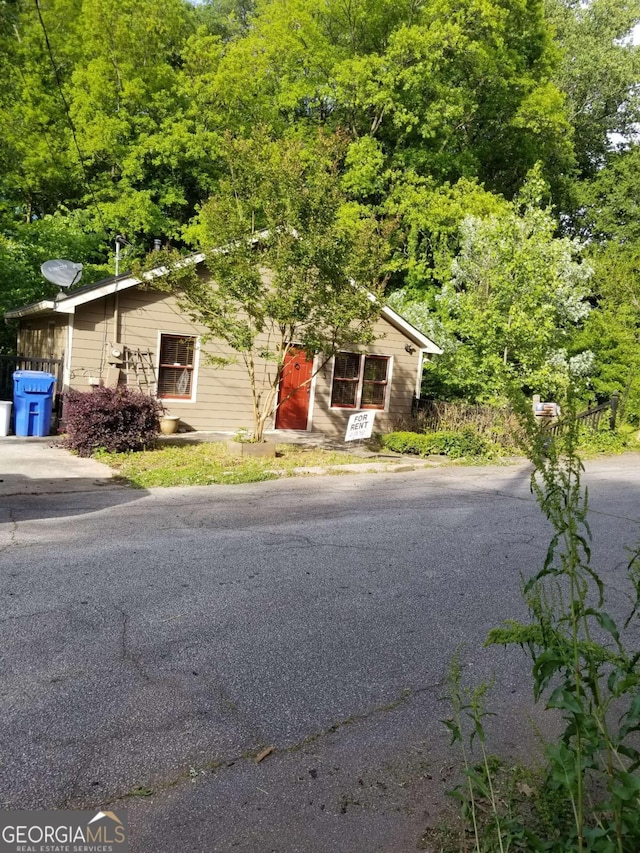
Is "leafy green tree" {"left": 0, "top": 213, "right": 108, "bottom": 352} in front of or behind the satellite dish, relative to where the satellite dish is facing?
behind

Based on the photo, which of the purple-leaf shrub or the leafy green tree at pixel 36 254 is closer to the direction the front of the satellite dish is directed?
the purple-leaf shrub

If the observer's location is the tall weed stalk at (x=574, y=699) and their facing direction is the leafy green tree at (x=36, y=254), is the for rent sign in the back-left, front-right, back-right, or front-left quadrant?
front-right

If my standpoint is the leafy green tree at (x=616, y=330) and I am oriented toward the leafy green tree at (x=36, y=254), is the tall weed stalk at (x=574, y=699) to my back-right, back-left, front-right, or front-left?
front-left

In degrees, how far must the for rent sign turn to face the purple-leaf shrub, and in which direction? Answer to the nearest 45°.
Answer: approximately 45° to its right

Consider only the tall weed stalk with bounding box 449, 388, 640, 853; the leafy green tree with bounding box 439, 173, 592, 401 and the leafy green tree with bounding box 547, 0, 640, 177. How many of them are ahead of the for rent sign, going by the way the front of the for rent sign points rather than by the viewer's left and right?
1

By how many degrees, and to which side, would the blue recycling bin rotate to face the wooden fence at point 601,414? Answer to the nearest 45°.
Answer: approximately 90° to its left

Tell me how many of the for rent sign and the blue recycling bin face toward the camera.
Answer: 2

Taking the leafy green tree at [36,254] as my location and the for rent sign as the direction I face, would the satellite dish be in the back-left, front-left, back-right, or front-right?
front-right

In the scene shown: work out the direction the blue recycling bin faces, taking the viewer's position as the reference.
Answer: facing the viewer

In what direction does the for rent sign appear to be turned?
toward the camera
